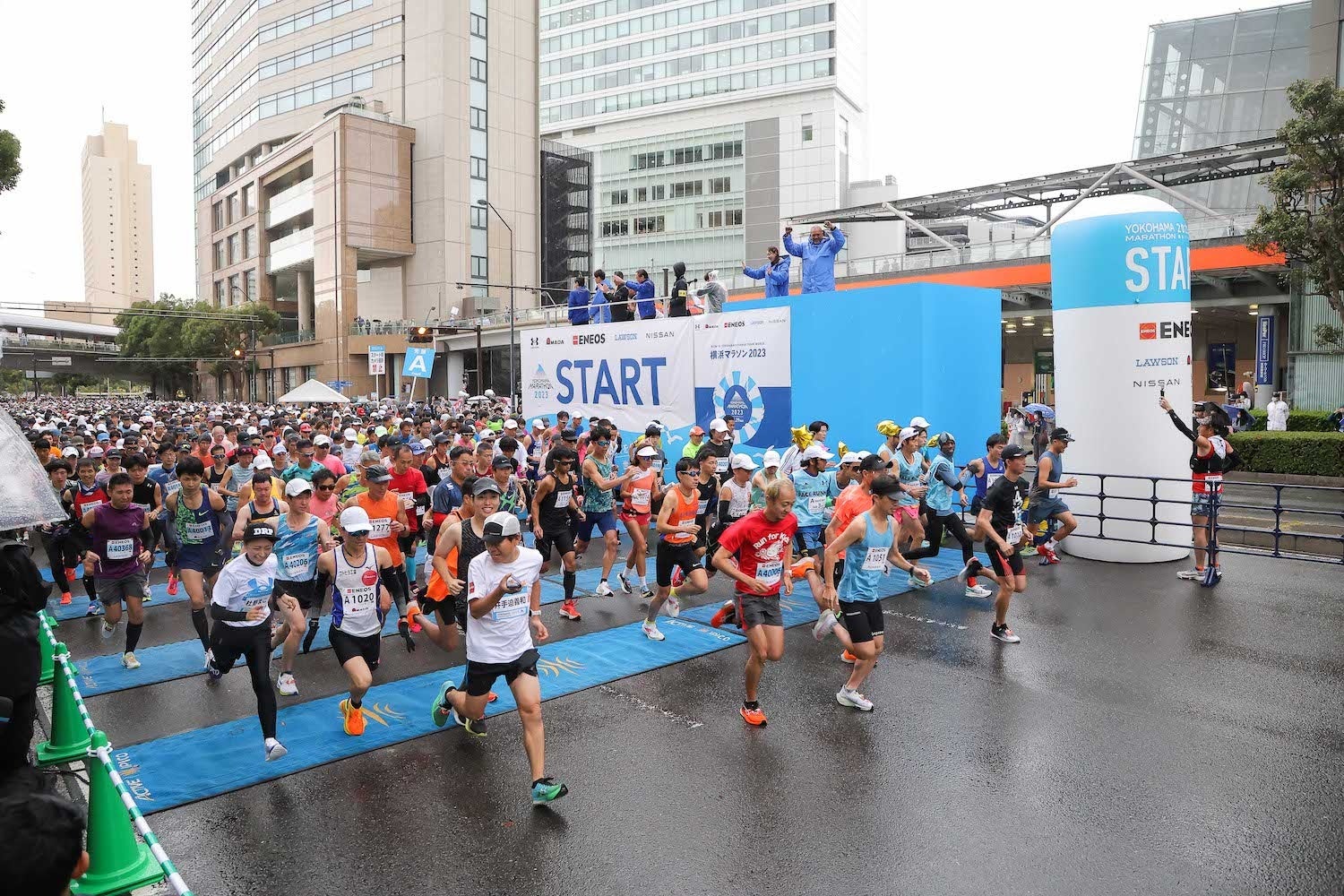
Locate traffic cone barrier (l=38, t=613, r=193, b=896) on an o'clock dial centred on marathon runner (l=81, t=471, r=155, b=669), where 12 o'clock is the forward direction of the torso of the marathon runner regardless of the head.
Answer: The traffic cone barrier is roughly at 12 o'clock from the marathon runner.

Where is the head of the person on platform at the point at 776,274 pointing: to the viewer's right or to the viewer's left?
to the viewer's left

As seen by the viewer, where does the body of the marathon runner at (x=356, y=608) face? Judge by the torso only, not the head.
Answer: toward the camera

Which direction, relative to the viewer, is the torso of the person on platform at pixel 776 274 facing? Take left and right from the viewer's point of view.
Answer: facing the viewer and to the left of the viewer

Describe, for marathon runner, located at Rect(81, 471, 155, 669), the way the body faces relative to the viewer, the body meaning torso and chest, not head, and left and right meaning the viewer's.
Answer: facing the viewer

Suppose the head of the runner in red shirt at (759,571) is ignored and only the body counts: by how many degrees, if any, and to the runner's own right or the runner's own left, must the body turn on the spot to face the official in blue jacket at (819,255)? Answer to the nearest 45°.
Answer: approximately 135° to the runner's own left

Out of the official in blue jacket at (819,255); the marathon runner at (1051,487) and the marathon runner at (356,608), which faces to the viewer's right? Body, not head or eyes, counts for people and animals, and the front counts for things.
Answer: the marathon runner at (1051,487)

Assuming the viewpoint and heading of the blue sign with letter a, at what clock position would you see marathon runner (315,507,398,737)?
The marathon runner is roughly at 12 o'clock from the blue sign with letter a.

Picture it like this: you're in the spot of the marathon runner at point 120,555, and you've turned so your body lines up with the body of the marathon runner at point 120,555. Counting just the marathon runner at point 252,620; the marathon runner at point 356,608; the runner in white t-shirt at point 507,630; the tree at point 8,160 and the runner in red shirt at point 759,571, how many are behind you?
1

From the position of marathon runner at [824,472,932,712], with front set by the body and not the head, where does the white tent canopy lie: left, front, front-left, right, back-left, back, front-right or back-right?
back

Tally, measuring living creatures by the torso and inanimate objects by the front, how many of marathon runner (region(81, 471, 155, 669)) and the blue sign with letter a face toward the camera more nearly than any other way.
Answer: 2

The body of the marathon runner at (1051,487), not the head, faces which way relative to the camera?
to the viewer's right

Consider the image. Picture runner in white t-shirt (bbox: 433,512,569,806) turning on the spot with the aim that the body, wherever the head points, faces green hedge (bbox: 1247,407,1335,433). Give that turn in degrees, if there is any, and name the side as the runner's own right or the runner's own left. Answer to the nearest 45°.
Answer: approximately 90° to the runner's own left
